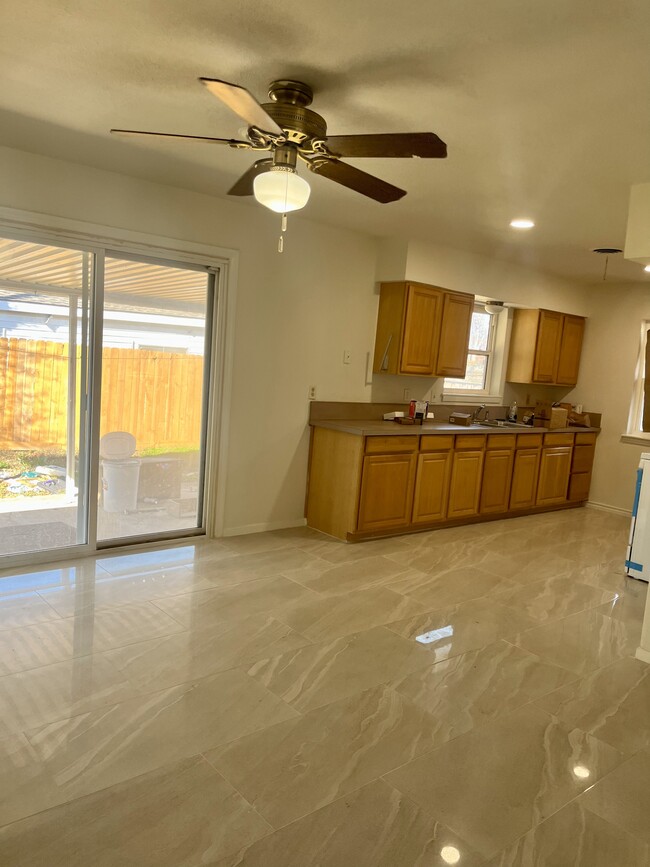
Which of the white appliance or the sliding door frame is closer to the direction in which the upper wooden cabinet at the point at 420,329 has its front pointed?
the white appliance

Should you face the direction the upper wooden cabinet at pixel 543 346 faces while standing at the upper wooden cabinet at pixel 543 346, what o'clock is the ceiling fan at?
The ceiling fan is roughly at 2 o'clock from the upper wooden cabinet.

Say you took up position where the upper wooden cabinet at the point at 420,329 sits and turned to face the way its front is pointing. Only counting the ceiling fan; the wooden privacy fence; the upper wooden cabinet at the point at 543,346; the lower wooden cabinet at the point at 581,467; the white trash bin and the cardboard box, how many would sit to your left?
3

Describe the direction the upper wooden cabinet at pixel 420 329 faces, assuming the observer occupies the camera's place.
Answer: facing the viewer and to the right of the viewer

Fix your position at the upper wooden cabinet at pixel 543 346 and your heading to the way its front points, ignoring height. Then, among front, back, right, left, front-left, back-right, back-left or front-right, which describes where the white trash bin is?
right

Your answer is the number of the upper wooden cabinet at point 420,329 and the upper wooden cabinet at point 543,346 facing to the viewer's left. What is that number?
0

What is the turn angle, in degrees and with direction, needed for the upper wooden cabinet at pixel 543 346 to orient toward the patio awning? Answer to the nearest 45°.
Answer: approximately 90° to its right

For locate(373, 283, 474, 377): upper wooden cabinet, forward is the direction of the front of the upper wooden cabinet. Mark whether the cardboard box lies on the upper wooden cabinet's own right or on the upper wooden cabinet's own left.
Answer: on the upper wooden cabinet's own left

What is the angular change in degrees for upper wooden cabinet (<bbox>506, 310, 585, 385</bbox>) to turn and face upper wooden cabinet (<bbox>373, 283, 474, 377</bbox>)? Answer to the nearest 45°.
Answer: approximately 90° to its right

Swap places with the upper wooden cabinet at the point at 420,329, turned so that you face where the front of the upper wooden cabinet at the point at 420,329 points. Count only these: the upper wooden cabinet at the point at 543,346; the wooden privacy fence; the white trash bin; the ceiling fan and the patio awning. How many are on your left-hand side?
1

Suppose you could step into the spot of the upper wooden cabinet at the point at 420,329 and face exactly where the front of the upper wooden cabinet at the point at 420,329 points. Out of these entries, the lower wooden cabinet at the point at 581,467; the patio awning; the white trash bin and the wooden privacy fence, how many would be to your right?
3

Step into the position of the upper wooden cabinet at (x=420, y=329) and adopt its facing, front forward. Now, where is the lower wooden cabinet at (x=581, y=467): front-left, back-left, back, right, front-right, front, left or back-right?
left

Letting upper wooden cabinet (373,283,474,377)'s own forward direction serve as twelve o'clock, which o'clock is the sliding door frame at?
The sliding door frame is roughly at 3 o'clock from the upper wooden cabinet.

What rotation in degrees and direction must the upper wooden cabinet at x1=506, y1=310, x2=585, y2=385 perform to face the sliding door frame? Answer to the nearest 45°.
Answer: approximately 90° to its right

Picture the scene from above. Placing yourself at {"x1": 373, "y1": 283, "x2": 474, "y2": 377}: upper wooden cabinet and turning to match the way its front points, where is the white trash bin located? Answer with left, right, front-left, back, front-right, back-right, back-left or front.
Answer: right

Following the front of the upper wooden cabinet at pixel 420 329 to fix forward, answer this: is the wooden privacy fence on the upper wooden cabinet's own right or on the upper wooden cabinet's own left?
on the upper wooden cabinet's own right

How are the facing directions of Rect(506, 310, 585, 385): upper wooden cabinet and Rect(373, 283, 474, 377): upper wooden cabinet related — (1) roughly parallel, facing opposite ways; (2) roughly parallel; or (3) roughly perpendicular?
roughly parallel

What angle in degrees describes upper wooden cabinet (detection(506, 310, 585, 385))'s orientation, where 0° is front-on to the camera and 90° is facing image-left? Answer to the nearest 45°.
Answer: approximately 315°
